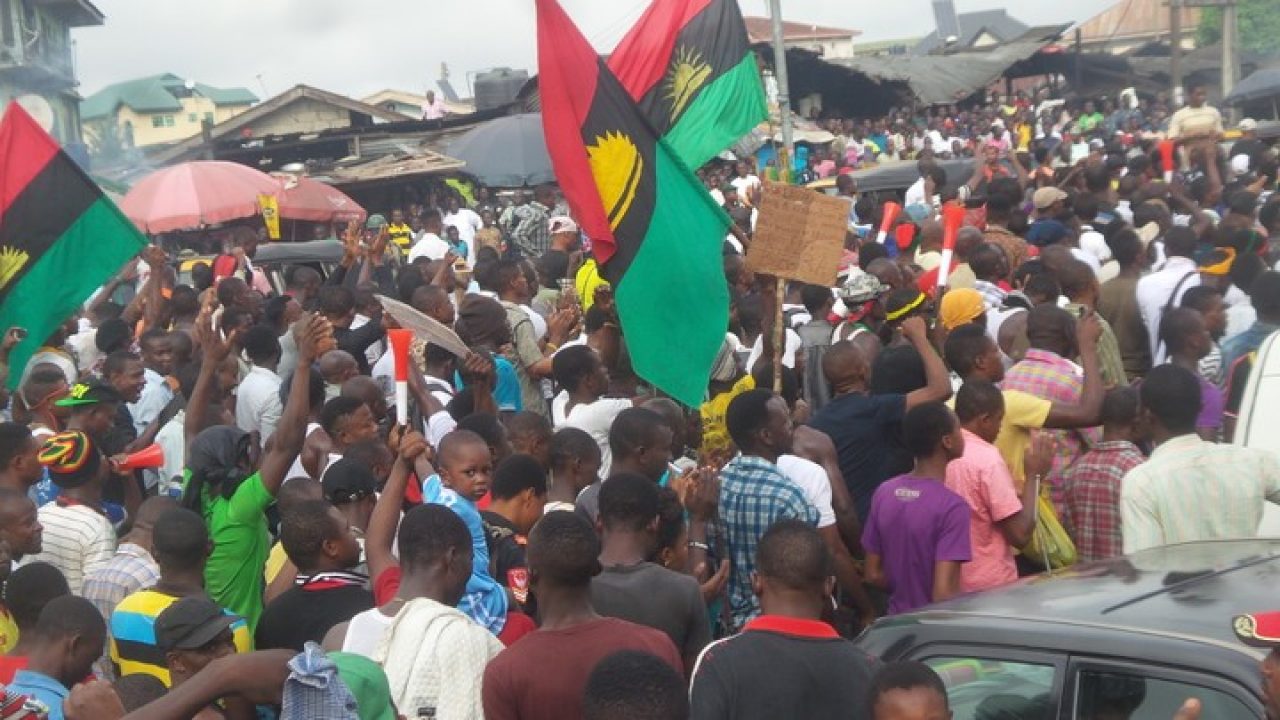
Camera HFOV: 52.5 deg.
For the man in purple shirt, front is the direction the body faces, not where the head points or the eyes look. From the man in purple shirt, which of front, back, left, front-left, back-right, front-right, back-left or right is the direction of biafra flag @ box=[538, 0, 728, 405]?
left

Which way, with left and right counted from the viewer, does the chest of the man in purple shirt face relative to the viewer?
facing away from the viewer and to the right of the viewer

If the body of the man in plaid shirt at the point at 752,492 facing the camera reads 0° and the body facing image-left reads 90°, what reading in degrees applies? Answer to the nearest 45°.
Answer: approximately 225°

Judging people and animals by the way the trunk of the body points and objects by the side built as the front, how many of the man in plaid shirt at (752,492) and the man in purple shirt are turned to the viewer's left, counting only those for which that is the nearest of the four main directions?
0

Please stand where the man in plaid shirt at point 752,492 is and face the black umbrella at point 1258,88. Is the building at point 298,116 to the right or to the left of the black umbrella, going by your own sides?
left

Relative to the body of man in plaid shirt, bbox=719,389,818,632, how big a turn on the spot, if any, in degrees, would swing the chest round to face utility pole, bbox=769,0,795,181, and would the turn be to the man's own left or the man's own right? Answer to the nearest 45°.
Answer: approximately 45° to the man's own left

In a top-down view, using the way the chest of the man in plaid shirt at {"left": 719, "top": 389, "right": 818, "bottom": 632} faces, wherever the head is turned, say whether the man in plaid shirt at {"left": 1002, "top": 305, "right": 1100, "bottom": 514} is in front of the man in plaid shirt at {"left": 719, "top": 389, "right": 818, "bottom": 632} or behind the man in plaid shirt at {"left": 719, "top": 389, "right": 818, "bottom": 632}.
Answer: in front

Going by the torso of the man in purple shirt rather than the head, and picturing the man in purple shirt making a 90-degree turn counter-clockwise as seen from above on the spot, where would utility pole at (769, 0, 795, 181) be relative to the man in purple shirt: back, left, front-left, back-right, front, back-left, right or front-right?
front-right

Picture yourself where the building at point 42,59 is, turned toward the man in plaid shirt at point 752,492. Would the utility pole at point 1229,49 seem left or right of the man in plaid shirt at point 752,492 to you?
left

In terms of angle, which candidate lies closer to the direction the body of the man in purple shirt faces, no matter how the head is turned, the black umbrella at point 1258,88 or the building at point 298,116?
the black umbrella
